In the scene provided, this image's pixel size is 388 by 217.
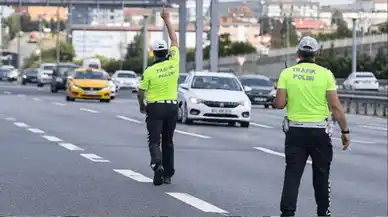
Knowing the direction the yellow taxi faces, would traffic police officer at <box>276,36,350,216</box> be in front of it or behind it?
in front

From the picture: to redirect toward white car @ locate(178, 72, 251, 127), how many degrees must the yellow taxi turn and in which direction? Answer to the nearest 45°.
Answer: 0° — it already faces it

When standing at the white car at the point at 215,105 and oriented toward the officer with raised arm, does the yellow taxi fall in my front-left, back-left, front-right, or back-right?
back-right

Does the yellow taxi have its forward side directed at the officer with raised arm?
yes

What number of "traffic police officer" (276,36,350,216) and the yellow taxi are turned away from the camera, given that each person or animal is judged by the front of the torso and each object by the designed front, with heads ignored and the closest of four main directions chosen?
1

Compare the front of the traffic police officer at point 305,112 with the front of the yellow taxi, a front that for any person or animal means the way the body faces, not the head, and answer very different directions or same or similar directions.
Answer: very different directions

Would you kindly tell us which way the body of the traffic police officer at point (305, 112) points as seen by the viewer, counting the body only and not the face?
away from the camera

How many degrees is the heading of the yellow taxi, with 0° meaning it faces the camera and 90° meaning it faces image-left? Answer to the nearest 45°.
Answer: approximately 0°

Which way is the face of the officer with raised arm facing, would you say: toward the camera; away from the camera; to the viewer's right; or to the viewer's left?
away from the camera

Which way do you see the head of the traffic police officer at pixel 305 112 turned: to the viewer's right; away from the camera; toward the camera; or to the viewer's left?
away from the camera

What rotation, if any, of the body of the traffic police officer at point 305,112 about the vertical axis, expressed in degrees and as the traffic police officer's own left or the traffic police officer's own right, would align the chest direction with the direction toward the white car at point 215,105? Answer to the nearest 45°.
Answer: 0° — they already face it
